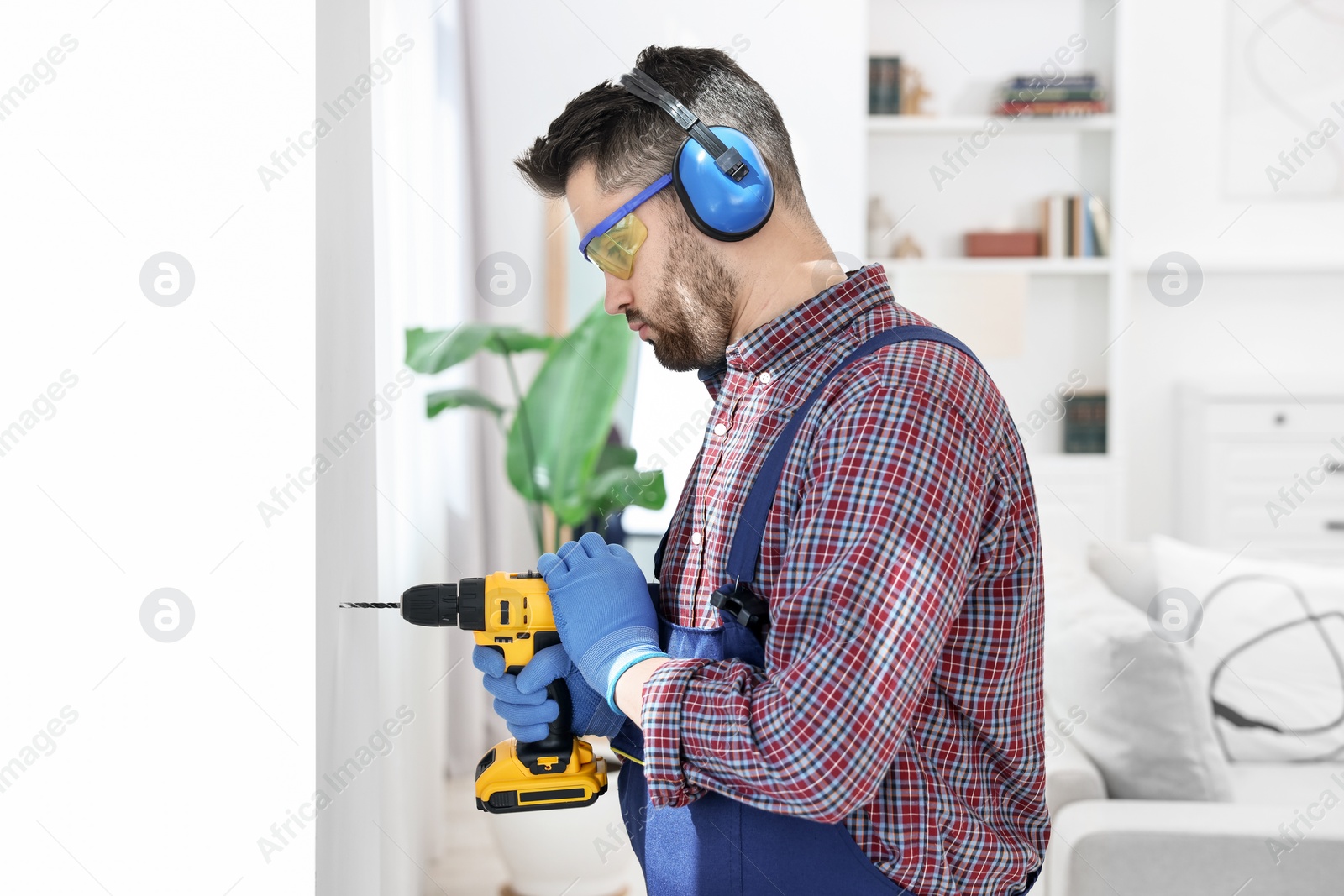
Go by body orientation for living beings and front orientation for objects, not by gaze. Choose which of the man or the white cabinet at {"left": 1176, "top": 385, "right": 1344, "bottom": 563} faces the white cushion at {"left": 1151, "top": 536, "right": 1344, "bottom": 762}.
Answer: the white cabinet

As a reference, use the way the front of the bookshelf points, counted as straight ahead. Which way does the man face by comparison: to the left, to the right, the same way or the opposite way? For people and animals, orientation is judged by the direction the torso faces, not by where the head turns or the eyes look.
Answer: to the right

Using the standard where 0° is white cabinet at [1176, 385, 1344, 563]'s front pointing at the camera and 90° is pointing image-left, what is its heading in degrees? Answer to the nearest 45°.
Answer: approximately 0°

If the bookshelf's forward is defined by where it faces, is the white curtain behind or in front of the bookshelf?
in front

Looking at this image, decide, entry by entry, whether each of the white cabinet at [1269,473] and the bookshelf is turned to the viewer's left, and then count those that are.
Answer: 0

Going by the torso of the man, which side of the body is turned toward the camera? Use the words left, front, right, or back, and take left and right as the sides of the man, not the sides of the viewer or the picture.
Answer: left

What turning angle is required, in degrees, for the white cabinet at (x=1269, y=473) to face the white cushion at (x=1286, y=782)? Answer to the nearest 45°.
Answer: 0° — it already faces it

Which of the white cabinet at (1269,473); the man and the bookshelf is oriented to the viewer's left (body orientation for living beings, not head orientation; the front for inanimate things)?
the man

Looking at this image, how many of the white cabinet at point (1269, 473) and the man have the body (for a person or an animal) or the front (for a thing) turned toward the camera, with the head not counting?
1

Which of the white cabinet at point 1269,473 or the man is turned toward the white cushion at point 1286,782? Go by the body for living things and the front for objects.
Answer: the white cabinet

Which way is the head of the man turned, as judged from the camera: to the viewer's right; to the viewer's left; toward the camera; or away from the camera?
to the viewer's left

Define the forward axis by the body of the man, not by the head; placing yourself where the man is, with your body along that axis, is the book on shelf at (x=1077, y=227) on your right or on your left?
on your right

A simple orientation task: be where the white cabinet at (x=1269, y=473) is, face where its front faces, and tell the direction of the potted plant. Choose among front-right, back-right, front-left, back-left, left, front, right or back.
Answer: front-right

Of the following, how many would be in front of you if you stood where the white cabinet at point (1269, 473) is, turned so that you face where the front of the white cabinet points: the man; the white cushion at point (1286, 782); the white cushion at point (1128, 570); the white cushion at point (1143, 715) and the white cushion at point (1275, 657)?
5
